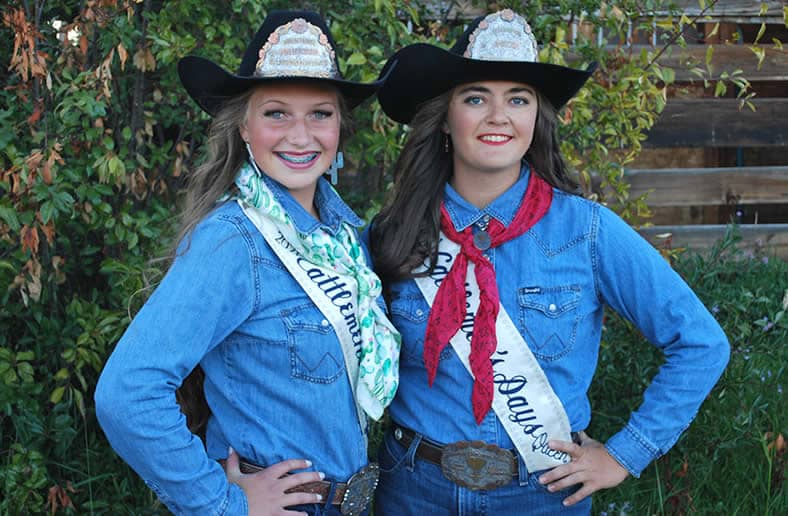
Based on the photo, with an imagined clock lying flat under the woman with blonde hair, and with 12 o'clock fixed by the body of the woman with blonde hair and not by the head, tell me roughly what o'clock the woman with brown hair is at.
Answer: The woman with brown hair is roughly at 10 o'clock from the woman with blonde hair.

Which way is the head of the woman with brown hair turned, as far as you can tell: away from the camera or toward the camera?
toward the camera

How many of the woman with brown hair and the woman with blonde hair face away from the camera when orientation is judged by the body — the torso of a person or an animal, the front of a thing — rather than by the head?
0

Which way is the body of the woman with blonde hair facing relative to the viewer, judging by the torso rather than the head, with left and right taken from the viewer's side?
facing the viewer and to the right of the viewer

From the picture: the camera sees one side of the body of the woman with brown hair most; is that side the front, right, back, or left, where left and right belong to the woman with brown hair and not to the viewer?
front

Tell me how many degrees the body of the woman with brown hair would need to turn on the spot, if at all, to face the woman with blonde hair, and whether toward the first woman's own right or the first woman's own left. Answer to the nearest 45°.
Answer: approximately 45° to the first woman's own right
